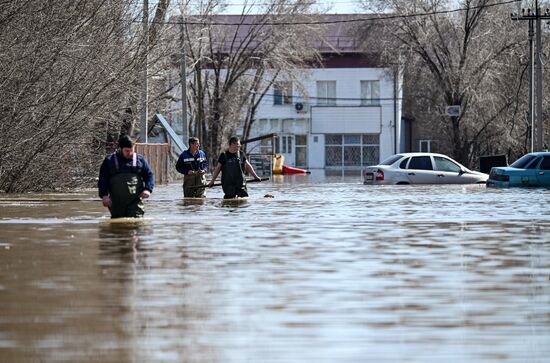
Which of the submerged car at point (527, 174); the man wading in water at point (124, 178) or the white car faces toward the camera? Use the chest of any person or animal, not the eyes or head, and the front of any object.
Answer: the man wading in water

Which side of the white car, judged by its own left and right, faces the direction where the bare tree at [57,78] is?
back

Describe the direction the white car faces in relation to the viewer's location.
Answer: facing away from the viewer and to the right of the viewer

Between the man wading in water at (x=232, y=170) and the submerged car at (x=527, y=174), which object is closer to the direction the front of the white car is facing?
the submerged car

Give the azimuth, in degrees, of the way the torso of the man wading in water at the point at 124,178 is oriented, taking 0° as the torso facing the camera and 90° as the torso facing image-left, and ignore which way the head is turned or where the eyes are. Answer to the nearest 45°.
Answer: approximately 0°

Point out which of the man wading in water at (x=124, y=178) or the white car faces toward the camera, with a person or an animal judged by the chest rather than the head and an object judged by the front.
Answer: the man wading in water

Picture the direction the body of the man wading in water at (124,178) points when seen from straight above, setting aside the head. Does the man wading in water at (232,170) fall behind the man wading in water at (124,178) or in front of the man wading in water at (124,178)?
behind

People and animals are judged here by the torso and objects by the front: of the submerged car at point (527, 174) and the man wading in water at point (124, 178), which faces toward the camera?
the man wading in water

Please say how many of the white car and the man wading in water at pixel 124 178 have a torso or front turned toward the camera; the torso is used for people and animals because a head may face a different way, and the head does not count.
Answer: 1

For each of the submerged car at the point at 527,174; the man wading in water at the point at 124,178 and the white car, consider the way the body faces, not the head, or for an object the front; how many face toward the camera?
1

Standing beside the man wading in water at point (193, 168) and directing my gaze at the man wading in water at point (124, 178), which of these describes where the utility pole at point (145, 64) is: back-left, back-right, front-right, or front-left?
back-right
